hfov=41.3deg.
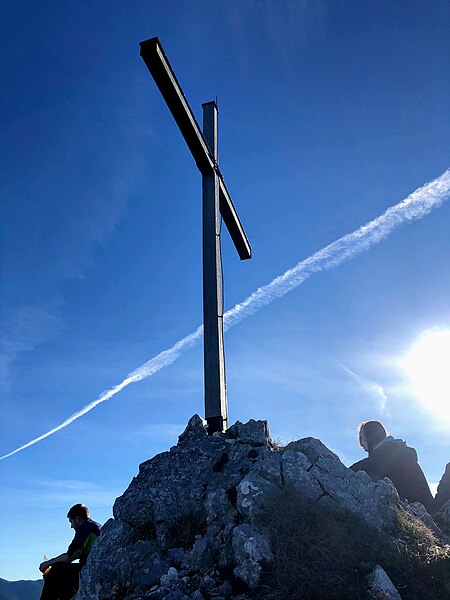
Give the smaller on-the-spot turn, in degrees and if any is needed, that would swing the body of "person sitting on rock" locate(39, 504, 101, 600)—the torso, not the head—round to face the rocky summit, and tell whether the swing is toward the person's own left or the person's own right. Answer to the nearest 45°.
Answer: approximately 135° to the person's own left

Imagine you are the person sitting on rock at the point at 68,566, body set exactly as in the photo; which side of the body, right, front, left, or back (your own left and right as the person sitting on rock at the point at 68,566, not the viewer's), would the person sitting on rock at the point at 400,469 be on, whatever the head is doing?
back

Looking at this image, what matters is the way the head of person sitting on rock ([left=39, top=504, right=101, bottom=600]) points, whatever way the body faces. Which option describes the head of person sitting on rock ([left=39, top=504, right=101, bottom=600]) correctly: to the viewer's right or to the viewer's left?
to the viewer's left

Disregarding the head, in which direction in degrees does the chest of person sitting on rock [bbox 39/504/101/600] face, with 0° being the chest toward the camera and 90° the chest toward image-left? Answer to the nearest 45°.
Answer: approximately 90°

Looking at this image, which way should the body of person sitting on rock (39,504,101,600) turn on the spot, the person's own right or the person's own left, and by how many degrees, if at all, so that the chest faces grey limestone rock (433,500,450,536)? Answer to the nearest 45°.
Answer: approximately 180°

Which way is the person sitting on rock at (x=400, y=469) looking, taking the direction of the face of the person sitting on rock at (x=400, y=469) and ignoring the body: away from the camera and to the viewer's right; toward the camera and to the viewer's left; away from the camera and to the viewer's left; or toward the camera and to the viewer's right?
away from the camera and to the viewer's left

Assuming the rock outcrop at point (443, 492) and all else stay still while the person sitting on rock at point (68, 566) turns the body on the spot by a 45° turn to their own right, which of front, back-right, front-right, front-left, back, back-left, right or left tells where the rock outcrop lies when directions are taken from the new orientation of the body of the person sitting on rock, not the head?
back-right

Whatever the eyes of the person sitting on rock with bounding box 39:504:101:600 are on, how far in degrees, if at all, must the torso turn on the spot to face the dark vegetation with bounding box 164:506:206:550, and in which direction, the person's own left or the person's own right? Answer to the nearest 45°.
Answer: approximately 135° to the person's own left

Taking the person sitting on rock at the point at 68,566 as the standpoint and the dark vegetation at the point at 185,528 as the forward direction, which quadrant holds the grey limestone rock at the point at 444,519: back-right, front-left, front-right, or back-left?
front-left
